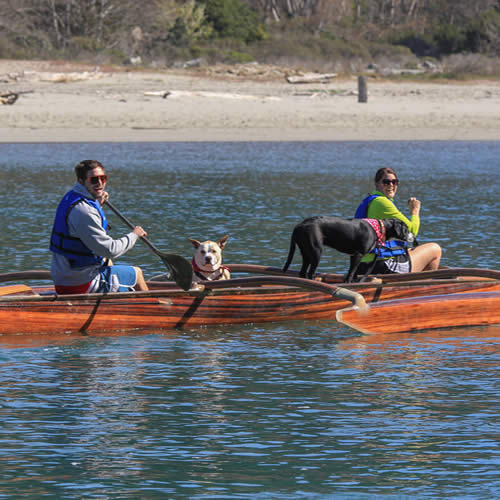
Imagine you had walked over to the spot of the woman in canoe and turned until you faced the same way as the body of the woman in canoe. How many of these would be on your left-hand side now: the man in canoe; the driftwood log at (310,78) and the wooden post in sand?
2

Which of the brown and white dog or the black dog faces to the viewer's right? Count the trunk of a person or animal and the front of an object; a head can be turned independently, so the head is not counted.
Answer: the black dog

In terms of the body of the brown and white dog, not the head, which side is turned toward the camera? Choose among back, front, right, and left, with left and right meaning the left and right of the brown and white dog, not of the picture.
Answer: front

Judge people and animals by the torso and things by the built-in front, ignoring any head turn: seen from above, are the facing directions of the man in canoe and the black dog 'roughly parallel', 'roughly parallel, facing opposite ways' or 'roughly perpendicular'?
roughly parallel

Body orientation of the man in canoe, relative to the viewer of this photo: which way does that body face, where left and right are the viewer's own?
facing to the right of the viewer

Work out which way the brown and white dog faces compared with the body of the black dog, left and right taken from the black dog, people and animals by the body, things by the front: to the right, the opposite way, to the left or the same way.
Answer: to the right

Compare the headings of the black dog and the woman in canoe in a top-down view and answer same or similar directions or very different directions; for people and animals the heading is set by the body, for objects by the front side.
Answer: same or similar directions

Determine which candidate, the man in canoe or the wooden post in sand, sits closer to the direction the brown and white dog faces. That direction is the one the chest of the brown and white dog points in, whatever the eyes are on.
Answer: the man in canoe

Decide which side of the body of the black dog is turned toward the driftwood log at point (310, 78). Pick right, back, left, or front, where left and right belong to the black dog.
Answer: left

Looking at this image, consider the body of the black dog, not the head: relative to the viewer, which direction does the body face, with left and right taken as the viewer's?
facing to the right of the viewer

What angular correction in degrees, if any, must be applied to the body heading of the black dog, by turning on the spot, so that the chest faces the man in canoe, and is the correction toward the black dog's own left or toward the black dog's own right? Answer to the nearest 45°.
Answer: approximately 135° to the black dog's own right

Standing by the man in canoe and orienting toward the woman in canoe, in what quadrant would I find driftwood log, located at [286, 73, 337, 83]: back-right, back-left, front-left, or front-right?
front-left

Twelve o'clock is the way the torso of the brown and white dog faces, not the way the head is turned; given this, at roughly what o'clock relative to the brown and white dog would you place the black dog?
The black dog is roughly at 9 o'clock from the brown and white dog.

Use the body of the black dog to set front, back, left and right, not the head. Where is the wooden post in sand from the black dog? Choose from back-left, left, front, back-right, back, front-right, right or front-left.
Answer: left

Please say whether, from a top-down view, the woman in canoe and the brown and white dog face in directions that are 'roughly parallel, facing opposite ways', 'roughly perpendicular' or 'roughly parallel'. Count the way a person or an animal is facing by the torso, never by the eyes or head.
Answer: roughly perpendicular
